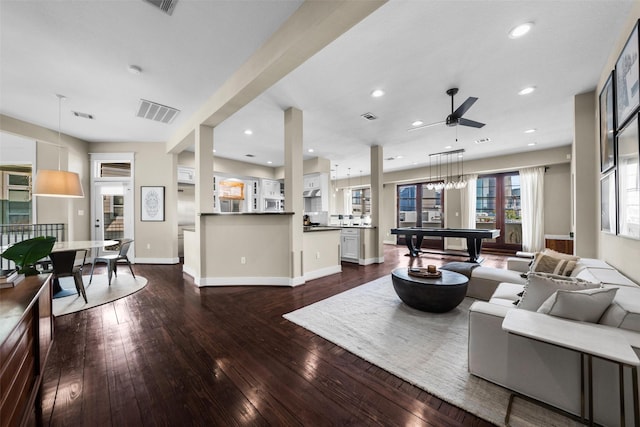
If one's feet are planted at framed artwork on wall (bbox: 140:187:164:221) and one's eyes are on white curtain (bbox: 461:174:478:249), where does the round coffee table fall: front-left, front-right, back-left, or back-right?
front-right

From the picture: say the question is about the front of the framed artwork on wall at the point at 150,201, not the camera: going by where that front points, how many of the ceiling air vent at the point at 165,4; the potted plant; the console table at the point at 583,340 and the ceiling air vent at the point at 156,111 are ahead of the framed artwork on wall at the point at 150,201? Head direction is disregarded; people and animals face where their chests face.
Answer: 4

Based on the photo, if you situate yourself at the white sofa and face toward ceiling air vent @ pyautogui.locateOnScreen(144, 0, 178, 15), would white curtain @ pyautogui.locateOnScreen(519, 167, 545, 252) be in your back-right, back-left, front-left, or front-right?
back-right

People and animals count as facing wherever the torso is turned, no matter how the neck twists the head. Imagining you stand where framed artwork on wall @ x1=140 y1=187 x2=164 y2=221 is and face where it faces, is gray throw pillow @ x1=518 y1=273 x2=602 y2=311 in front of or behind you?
in front

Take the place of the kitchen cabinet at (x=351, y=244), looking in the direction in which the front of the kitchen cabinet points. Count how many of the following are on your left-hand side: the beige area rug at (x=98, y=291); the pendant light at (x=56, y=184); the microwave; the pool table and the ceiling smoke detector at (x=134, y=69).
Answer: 1

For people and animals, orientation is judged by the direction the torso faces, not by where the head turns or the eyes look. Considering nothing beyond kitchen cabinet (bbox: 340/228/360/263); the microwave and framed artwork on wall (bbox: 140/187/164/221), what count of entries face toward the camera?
3

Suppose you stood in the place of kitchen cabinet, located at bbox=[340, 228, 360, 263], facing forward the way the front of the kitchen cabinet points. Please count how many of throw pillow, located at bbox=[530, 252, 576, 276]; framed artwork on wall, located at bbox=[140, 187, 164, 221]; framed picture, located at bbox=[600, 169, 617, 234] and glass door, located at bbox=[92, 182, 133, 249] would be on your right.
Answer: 2

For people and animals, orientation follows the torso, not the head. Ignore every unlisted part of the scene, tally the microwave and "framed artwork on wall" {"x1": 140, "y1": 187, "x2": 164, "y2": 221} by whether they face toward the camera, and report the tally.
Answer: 2

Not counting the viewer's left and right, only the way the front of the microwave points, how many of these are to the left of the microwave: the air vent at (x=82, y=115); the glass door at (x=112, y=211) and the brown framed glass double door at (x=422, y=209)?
1

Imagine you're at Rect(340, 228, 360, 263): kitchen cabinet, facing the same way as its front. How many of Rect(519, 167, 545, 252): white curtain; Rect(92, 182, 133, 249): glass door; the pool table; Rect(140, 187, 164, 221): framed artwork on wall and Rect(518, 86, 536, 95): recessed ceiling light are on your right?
2

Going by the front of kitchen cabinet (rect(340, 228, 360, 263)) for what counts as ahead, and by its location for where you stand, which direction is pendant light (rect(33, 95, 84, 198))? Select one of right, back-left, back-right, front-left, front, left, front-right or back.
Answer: front-right

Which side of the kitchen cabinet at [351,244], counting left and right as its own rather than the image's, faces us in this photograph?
front

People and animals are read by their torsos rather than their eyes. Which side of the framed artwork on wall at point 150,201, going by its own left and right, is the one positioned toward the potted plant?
front

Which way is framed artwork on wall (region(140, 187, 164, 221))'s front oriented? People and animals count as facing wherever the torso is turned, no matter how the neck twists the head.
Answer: toward the camera

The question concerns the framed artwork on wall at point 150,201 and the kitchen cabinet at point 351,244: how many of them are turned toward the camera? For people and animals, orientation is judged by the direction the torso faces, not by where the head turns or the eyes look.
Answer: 2

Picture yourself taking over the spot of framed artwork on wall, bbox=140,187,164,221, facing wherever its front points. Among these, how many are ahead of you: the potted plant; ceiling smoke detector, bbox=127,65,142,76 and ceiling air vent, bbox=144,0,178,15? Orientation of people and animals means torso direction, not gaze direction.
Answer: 3

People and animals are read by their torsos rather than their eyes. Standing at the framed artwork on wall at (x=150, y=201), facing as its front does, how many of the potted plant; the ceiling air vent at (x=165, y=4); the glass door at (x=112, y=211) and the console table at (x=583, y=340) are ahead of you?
3

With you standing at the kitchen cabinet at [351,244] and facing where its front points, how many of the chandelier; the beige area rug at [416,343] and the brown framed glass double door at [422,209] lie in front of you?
1
